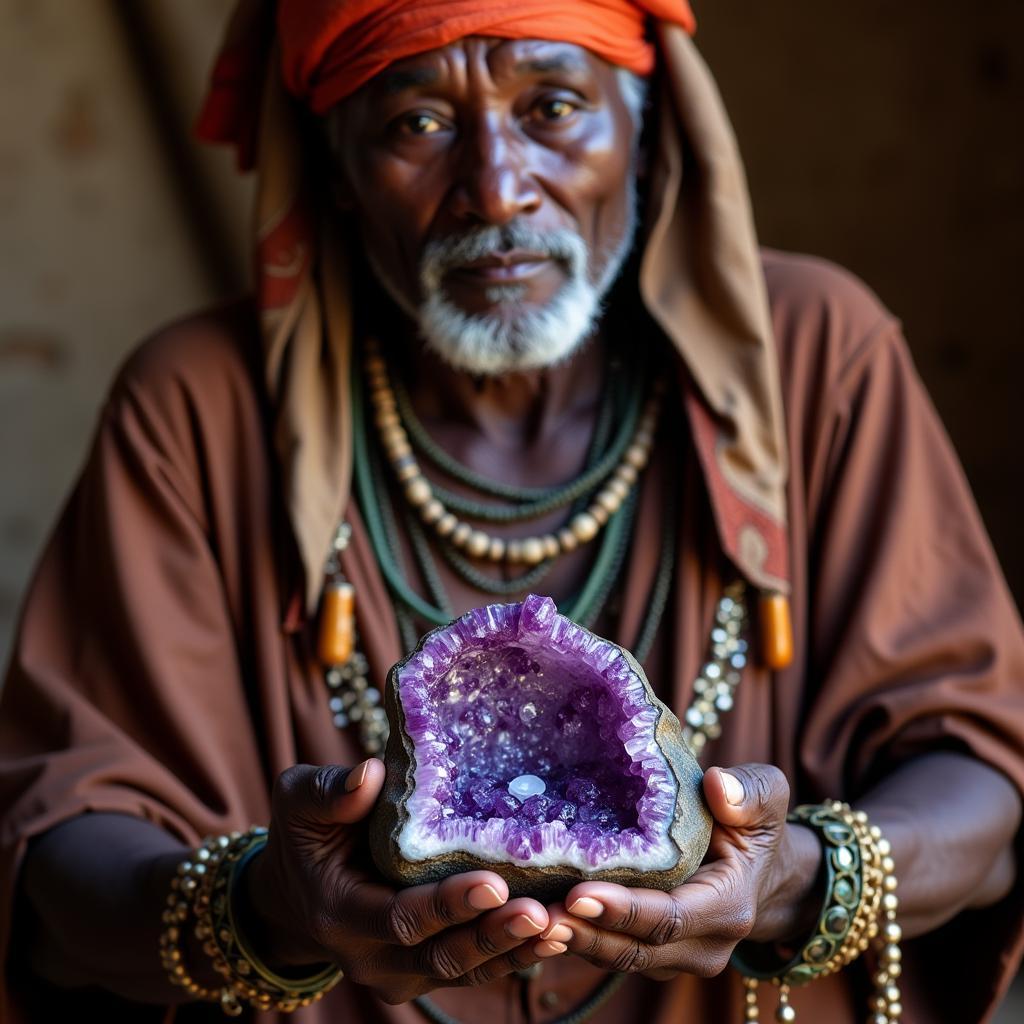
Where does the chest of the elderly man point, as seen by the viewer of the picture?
toward the camera
